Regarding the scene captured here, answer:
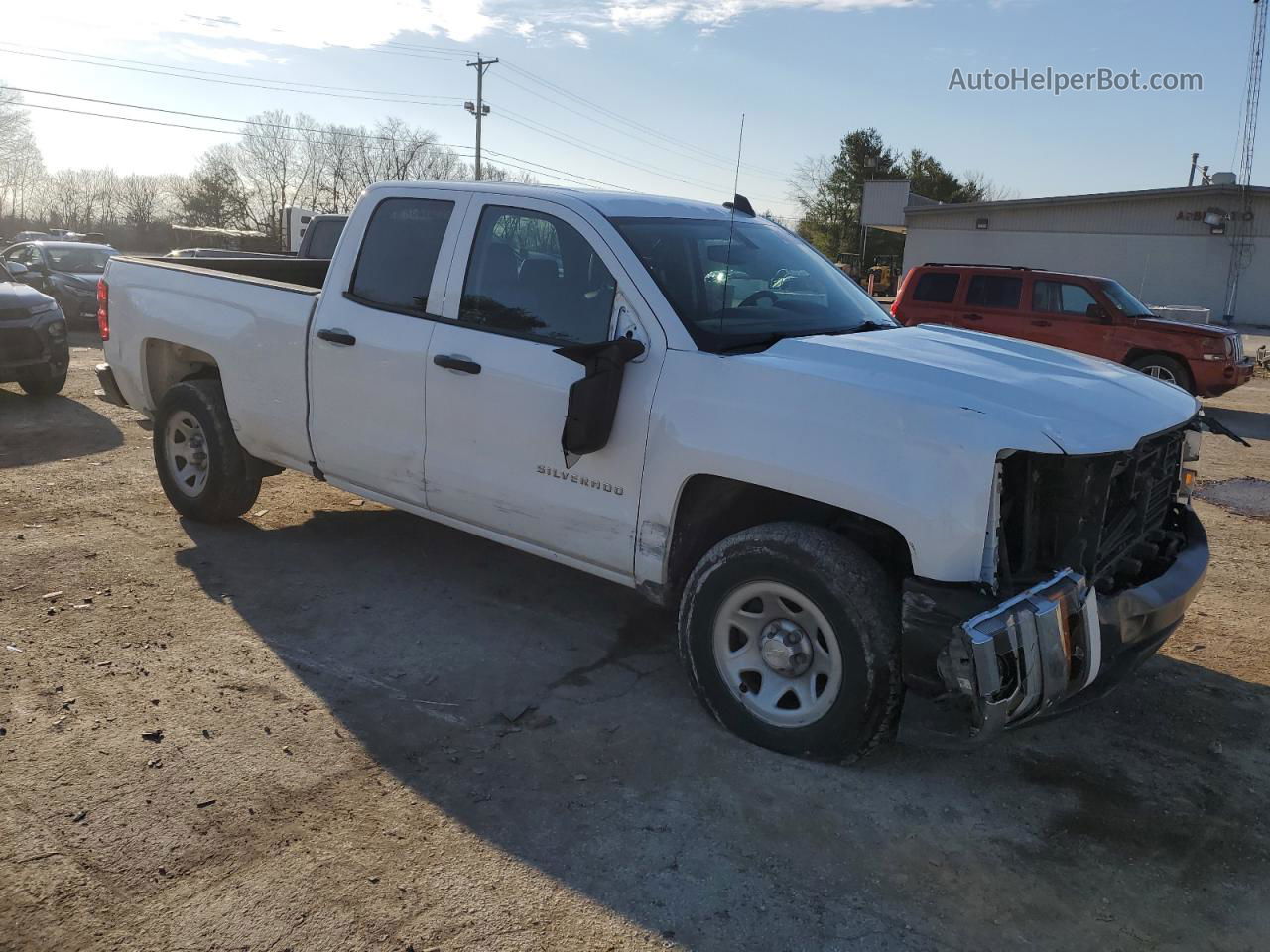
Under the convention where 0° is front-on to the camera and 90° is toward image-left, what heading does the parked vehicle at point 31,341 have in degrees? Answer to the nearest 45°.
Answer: approximately 315°

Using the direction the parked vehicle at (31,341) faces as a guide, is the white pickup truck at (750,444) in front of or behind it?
in front

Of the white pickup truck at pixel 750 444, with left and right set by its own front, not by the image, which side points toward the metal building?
left

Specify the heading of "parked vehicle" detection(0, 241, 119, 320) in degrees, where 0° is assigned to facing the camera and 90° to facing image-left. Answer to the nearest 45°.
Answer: approximately 315°

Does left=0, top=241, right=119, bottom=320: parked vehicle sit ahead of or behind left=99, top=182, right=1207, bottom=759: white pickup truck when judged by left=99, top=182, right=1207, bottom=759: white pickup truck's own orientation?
behind

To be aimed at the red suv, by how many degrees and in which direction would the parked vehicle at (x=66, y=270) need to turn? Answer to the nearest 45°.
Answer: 0° — it already faces it

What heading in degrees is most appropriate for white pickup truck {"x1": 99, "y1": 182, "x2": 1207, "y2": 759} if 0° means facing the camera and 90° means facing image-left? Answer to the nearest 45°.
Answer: approximately 315°

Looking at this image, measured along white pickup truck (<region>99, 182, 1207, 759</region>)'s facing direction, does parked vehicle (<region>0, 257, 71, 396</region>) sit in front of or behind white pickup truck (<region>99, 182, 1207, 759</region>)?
behind

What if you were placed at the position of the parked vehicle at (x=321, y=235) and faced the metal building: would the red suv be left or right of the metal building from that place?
right
